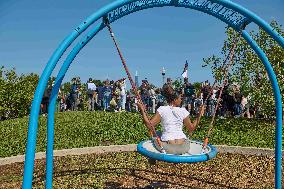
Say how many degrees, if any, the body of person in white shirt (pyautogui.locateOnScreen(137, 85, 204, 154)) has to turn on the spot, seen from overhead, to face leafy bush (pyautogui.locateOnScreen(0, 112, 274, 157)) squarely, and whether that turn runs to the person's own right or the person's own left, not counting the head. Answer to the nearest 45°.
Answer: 0° — they already face it

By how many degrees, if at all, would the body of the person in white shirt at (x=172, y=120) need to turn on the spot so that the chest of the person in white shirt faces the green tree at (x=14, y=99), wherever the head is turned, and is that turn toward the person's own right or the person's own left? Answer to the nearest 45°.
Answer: approximately 45° to the person's own left

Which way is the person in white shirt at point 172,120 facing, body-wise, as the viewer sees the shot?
away from the camera
